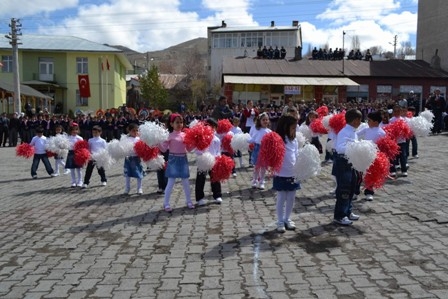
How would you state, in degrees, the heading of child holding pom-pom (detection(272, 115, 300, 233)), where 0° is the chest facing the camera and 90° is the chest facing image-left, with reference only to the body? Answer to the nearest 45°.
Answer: approximately 315°

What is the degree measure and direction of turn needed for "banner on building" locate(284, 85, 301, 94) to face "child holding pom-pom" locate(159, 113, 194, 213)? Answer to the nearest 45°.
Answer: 0° — it already faces them

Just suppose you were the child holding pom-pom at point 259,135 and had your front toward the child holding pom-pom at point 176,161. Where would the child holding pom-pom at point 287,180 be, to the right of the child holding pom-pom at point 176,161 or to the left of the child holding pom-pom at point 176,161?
left

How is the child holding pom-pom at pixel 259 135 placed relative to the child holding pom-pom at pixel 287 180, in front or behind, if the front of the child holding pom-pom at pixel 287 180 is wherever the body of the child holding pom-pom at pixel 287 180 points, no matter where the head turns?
behind

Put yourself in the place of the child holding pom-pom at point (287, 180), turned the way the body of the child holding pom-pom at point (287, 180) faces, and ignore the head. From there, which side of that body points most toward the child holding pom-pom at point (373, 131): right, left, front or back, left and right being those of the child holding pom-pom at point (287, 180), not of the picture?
left
